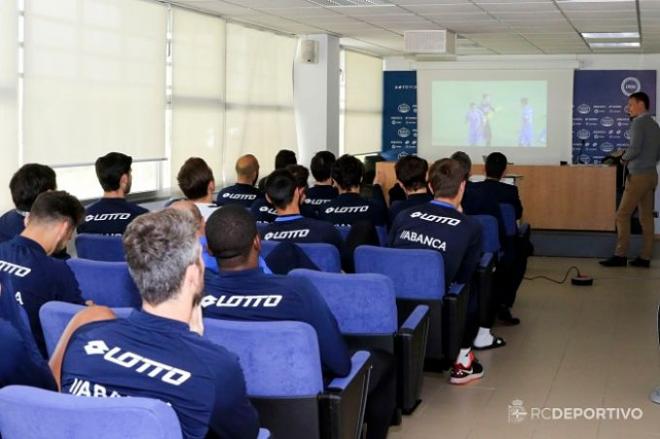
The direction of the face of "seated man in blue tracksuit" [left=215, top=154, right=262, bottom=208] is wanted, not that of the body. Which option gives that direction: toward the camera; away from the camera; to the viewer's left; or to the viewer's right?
away from the camera

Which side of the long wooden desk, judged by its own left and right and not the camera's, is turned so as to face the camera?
front

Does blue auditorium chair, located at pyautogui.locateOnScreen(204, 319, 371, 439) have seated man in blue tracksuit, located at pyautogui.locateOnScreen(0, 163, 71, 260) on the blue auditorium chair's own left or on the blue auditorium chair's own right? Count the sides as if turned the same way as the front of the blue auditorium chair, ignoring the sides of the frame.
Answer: on the blue auditorium chair's own left

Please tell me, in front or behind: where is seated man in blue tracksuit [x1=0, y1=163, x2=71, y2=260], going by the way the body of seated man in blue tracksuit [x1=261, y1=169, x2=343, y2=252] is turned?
behind

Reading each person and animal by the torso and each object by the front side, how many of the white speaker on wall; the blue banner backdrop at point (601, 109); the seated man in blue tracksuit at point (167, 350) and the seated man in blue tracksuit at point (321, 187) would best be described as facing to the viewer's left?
0

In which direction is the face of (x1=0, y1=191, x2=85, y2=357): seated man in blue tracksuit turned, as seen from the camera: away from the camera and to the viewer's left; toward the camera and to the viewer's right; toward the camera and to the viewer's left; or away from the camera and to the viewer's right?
away from the camera and to the viewer's right

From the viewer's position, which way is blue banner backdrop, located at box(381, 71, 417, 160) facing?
facing the viewer

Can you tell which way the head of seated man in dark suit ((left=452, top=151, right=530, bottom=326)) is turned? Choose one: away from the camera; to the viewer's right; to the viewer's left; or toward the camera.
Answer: away from the camera

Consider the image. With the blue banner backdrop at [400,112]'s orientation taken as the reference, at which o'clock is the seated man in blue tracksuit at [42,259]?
The seated man in blue tracksuit is roughly at 12 o'clock from the blue banner backdrop.

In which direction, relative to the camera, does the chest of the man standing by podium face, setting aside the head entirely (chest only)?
to the viewer's left

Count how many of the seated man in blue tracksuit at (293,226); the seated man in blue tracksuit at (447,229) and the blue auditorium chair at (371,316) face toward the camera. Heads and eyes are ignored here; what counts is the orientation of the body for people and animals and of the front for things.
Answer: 0

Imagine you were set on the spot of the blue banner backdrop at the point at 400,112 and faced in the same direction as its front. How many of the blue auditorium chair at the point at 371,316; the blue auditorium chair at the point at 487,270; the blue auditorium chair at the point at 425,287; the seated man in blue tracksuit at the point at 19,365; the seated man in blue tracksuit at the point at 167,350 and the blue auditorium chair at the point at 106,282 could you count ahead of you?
6
